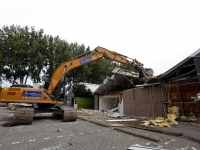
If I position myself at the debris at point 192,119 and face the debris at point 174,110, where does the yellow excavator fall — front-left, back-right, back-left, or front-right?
front-left

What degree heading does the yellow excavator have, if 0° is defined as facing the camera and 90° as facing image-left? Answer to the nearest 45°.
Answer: approximately 270°

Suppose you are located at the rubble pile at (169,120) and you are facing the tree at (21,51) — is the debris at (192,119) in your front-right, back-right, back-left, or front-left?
back-right

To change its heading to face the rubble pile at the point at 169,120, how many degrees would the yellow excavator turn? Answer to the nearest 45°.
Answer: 0° — it already faces it

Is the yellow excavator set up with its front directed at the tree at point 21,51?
no

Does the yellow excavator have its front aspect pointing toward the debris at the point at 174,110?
yes

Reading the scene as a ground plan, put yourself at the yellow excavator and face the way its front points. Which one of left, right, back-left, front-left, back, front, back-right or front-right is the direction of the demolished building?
front

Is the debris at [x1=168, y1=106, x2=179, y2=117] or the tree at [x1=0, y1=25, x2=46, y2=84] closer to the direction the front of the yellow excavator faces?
the debris
